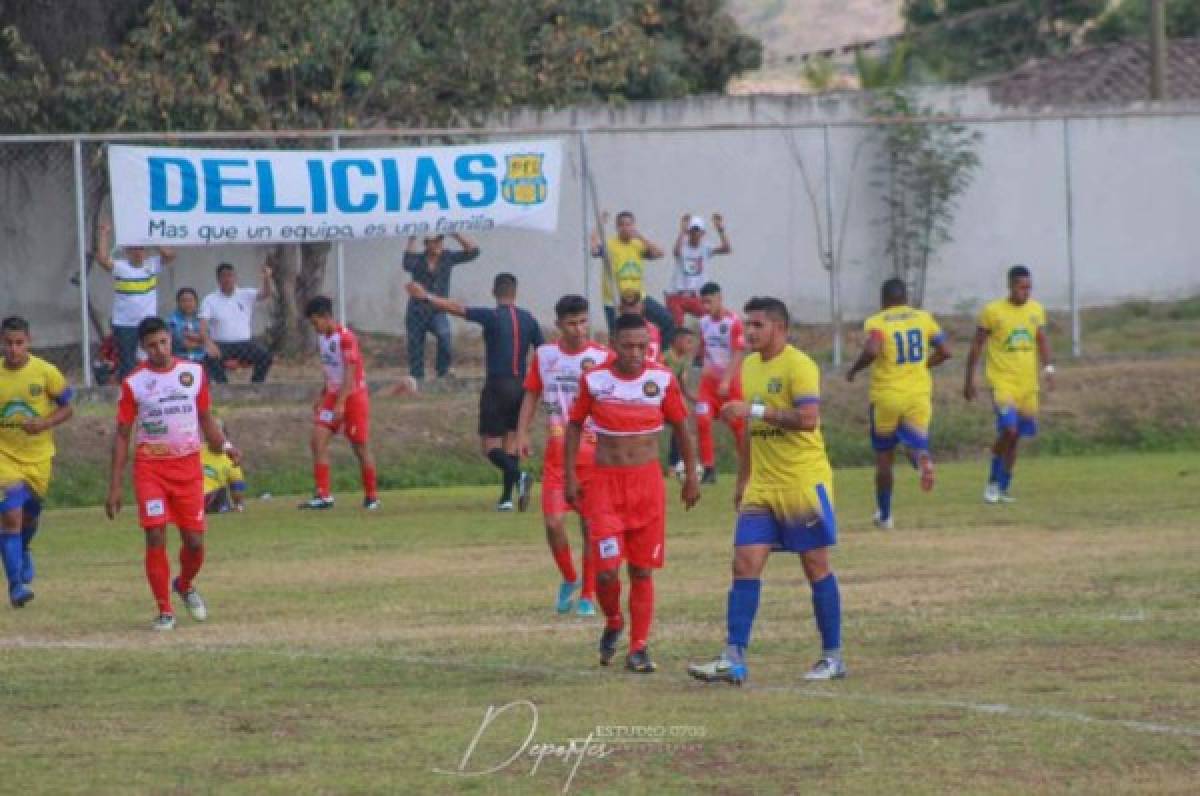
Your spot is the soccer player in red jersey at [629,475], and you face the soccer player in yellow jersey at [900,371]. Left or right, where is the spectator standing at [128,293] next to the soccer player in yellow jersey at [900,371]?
left

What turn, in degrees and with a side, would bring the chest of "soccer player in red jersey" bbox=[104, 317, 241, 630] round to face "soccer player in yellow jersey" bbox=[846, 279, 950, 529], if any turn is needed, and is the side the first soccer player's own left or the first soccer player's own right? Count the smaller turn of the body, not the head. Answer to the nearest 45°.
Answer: approximately 135° to the first soccer player's own left

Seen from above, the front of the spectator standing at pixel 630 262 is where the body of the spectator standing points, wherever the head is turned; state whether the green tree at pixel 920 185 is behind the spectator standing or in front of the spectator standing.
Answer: behind

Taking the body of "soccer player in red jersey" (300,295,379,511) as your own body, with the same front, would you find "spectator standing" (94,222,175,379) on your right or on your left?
on your right

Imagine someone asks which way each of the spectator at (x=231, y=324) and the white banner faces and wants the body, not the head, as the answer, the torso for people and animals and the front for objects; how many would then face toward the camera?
2

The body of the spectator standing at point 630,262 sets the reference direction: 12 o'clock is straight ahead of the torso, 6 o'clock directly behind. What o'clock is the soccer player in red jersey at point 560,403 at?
The soccer player in red jersey is roughly at 12 o'clock from the spectator standing.

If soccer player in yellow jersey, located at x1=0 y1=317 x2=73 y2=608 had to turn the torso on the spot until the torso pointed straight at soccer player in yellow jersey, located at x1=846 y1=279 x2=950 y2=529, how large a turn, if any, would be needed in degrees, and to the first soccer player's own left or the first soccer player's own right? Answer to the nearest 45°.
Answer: approximately 90° to the first soccer player's own left
